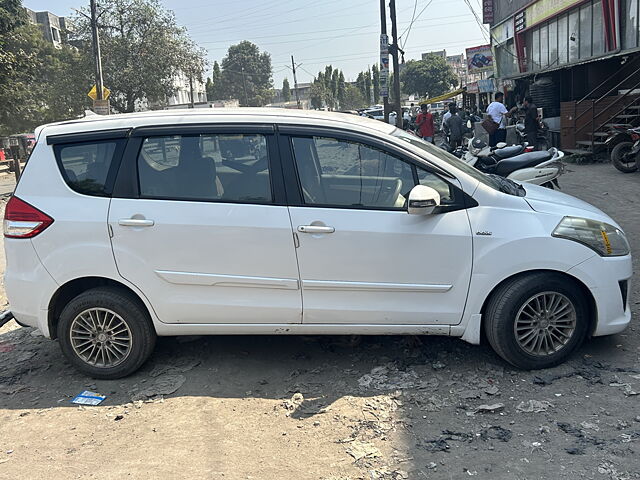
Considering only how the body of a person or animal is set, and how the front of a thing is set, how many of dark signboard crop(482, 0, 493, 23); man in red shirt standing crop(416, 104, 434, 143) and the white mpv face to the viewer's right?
1

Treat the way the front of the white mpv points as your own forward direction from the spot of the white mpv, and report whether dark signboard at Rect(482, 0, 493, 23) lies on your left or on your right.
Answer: on your left

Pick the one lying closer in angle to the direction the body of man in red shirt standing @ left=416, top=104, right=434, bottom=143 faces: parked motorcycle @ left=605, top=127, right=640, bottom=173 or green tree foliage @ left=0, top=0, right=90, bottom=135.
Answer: the parked motorcycle

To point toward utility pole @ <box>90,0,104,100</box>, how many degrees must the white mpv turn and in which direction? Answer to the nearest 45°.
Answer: approximately 90° to its left

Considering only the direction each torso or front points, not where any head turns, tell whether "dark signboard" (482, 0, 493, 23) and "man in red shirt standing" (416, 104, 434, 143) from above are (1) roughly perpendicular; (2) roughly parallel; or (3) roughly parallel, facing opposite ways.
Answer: roughly parallel

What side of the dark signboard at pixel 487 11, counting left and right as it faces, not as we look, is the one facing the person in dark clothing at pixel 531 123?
front

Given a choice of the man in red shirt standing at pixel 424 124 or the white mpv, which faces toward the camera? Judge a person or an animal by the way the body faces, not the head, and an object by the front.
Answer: the man in red shirt standing

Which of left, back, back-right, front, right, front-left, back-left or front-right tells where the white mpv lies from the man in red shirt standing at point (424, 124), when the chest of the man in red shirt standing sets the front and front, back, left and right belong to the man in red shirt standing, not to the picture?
front

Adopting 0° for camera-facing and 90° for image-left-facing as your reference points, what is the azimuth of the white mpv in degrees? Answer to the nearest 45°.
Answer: approximately 270°

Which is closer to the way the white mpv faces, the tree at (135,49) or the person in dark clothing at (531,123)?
the person in dark clothing

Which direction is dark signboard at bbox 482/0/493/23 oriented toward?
toward the camera
